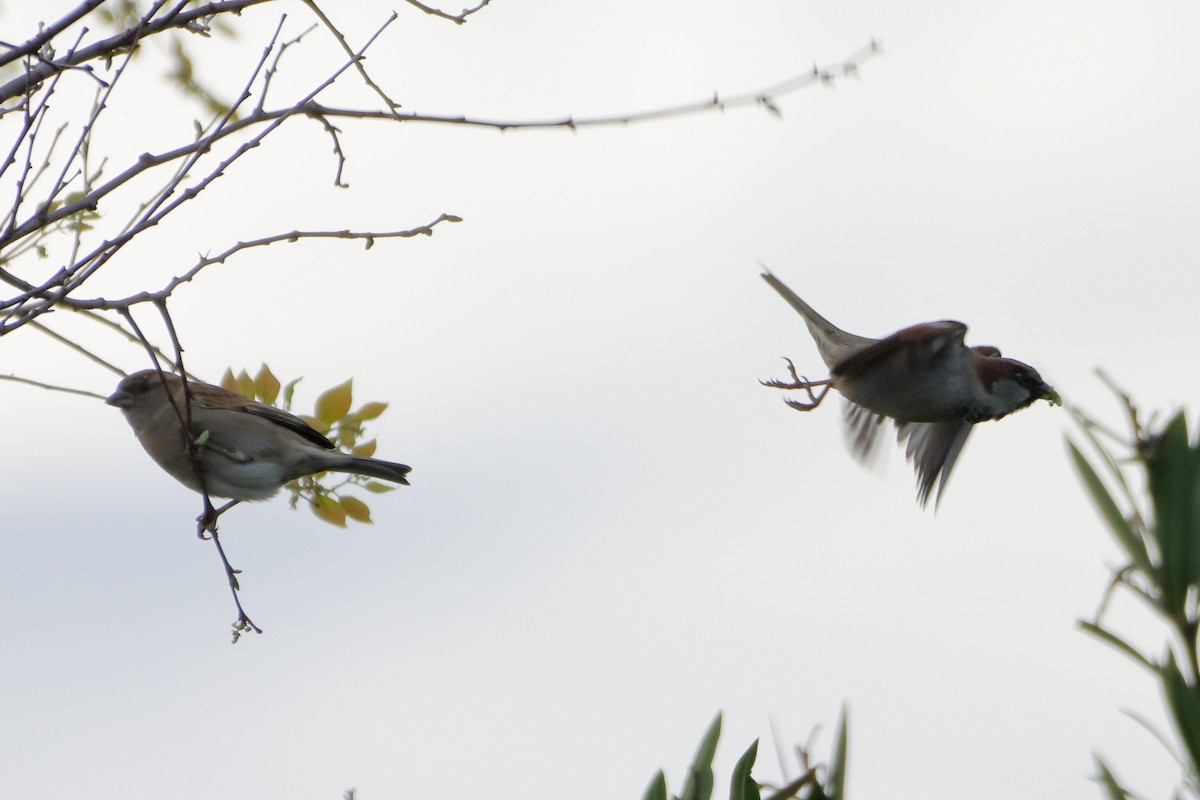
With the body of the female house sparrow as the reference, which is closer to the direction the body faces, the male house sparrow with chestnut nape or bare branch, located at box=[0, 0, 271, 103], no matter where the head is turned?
the bare branch

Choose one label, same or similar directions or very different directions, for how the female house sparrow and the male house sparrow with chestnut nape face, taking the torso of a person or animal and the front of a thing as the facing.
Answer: very different directions

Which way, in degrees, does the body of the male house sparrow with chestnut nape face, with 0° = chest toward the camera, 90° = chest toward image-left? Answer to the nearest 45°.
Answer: approximately 270°

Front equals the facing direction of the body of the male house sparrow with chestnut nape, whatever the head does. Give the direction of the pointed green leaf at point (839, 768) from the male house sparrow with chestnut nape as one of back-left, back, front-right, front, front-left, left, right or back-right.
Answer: right

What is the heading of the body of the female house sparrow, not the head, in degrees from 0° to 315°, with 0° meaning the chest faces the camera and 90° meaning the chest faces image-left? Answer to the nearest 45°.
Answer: approximately 90°

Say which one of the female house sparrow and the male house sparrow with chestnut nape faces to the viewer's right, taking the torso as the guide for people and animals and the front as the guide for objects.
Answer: the male house sparrow with chestnut nape

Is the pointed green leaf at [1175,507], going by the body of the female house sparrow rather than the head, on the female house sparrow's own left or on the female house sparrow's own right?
on the female house sparrow's own left

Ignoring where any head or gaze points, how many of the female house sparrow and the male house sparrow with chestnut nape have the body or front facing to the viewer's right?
1
